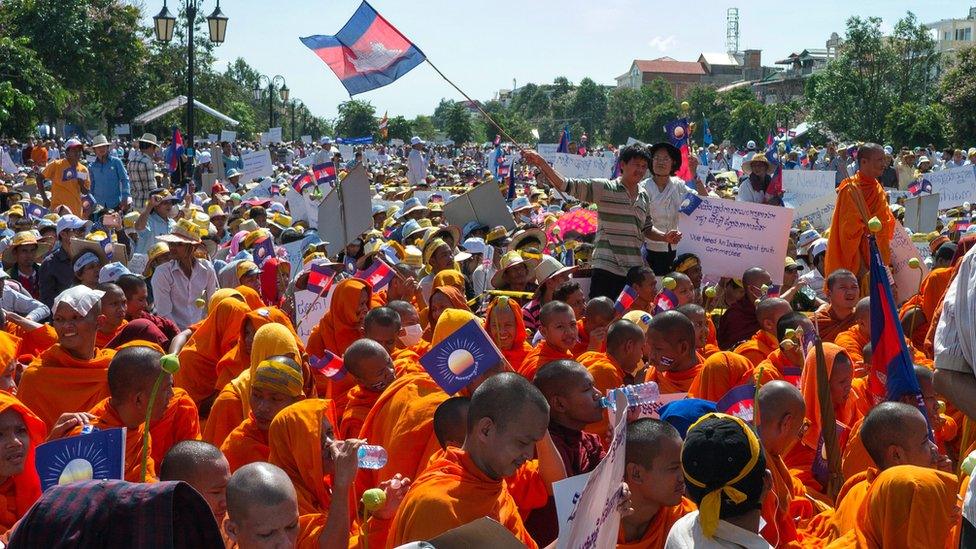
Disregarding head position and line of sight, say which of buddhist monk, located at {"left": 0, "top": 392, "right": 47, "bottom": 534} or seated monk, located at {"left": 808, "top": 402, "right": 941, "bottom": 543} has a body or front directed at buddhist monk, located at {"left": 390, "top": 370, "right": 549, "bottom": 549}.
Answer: buddhist monk, located at {"left": 0, "top": 392, "right": 47, "bottom": 534}

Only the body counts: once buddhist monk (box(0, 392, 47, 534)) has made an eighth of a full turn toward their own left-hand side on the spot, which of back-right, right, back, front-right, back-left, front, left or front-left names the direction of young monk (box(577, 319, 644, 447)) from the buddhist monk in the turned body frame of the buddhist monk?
front

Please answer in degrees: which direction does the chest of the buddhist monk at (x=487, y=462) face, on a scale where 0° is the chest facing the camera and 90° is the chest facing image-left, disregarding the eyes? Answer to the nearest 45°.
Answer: approximately 315°

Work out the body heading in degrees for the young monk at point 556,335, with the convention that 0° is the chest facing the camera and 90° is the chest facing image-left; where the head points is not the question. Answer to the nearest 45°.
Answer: approximately 315°

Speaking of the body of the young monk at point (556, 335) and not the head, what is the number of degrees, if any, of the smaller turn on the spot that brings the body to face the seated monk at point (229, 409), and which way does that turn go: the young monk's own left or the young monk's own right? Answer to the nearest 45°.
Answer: approximately 90° to the young monk's own right

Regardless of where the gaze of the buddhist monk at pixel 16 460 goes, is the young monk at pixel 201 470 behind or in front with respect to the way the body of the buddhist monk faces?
in front

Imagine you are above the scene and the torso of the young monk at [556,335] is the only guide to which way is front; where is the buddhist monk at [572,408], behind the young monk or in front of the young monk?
in front

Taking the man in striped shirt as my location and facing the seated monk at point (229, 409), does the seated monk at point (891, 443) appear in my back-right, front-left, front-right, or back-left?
front-left
